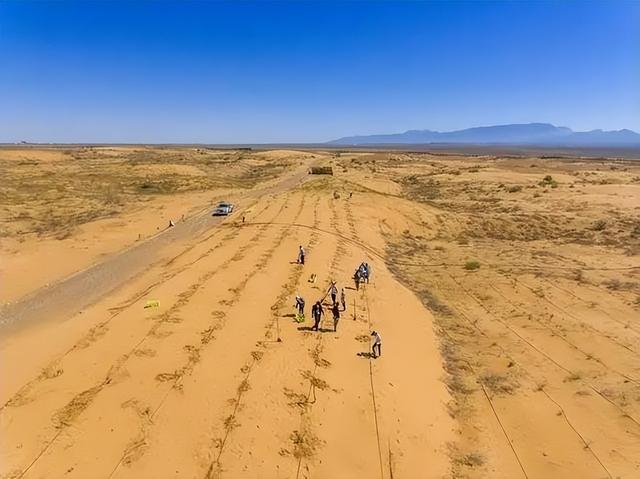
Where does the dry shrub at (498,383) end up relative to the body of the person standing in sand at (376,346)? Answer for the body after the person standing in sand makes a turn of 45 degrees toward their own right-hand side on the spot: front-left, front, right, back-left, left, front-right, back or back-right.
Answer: back-right

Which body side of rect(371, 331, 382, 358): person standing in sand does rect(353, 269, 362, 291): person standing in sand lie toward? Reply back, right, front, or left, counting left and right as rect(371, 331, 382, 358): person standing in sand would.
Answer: right

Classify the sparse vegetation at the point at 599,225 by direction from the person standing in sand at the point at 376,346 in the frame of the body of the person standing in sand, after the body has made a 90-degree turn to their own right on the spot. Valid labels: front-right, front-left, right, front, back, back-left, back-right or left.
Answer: front-right

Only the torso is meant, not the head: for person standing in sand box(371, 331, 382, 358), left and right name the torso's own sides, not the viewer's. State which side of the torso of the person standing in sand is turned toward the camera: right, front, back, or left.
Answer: left

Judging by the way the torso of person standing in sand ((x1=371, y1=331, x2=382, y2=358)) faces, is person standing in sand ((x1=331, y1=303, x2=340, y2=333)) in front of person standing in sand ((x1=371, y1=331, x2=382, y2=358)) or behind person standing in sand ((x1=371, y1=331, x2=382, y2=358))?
in front

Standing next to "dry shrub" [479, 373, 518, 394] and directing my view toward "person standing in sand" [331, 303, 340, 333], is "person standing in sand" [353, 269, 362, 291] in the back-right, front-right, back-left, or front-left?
front-right
